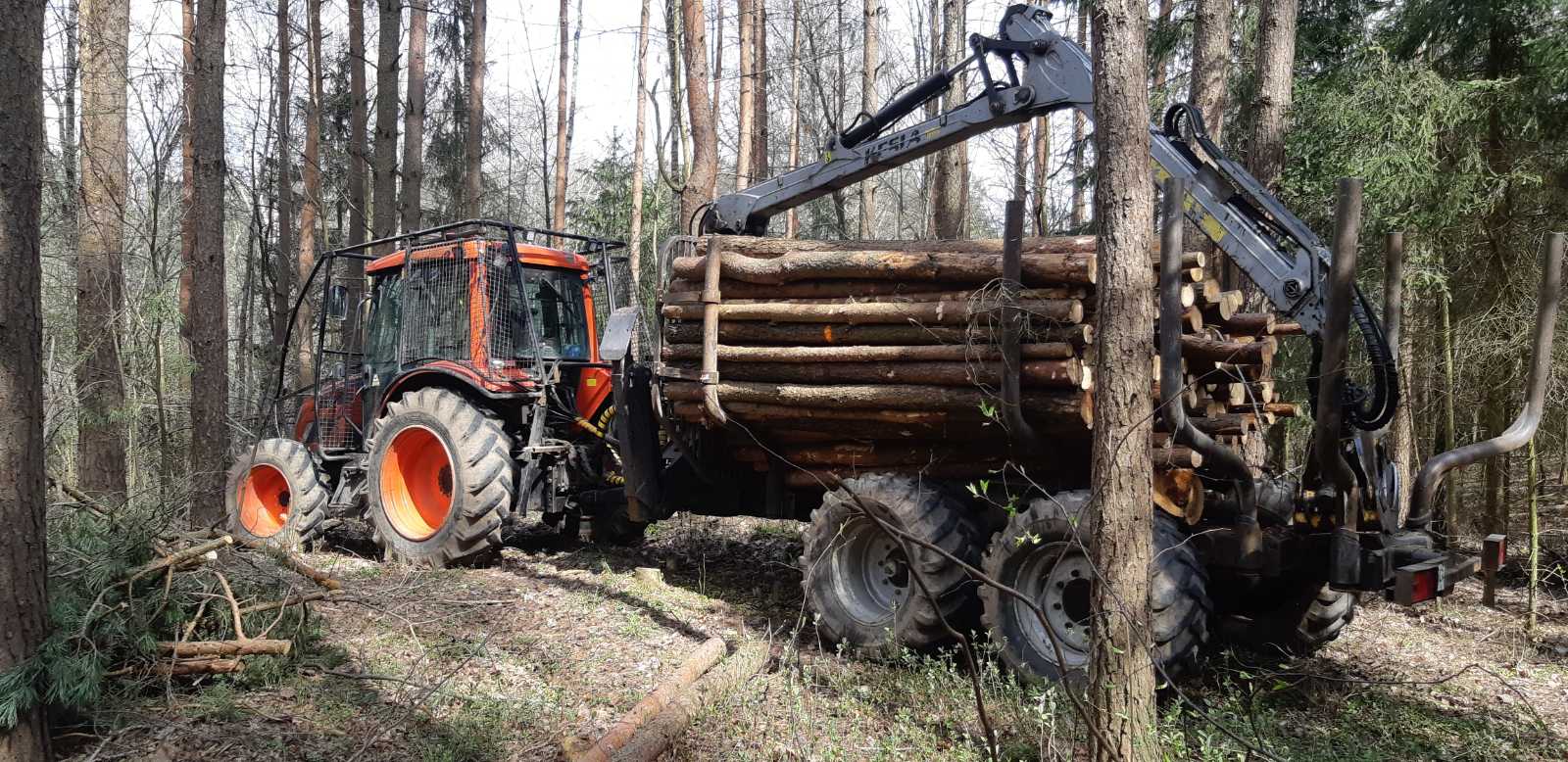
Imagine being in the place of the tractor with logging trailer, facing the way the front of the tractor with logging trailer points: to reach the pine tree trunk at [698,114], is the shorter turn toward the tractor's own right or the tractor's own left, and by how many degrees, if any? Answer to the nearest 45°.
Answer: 0° — it already faces it

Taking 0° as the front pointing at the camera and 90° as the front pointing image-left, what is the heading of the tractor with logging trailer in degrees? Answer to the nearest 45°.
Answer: approximately 135°

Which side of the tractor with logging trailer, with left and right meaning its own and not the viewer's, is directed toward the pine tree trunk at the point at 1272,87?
right

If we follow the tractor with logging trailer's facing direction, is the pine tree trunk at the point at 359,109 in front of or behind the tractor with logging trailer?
in front

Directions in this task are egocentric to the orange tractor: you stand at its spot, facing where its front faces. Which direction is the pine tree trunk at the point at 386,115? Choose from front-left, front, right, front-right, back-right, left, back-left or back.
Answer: front-right

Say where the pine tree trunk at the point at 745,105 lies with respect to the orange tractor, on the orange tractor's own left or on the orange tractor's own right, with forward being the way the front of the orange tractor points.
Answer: on the orange tractor's own right

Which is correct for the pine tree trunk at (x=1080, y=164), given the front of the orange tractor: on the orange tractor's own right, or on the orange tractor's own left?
on the orange tractor's own right

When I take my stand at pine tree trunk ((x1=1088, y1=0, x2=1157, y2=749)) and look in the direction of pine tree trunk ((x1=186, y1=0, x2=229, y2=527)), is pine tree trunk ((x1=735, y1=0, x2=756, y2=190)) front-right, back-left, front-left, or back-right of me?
front-right

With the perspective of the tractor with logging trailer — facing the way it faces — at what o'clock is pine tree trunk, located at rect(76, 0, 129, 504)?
The pine tree trunk is roughly at 11 o'clock from the tractor with logging trailer.

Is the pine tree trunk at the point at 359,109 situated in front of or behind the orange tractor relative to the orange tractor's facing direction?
in front

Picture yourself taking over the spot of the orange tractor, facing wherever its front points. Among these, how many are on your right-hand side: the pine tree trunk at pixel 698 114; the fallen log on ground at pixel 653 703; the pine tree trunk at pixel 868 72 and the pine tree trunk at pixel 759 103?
3

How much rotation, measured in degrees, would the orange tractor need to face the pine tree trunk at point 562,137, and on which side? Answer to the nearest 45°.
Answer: approximately 45° to its right

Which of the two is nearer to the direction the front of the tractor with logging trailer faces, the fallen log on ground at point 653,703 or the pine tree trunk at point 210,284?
the pine tree trunk

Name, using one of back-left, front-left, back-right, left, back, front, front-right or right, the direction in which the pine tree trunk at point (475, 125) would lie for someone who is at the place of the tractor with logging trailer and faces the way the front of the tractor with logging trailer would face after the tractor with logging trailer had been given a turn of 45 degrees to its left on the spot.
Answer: front-right

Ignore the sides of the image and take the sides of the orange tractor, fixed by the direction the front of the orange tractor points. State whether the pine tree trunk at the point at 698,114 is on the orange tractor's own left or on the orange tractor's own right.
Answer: on the orange tractor's own right
